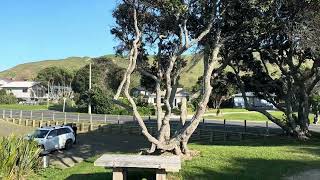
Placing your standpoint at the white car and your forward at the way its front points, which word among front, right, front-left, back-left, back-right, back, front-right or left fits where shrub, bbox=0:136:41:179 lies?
front-left

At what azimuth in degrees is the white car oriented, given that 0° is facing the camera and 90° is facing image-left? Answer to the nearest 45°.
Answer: approximately 45°
